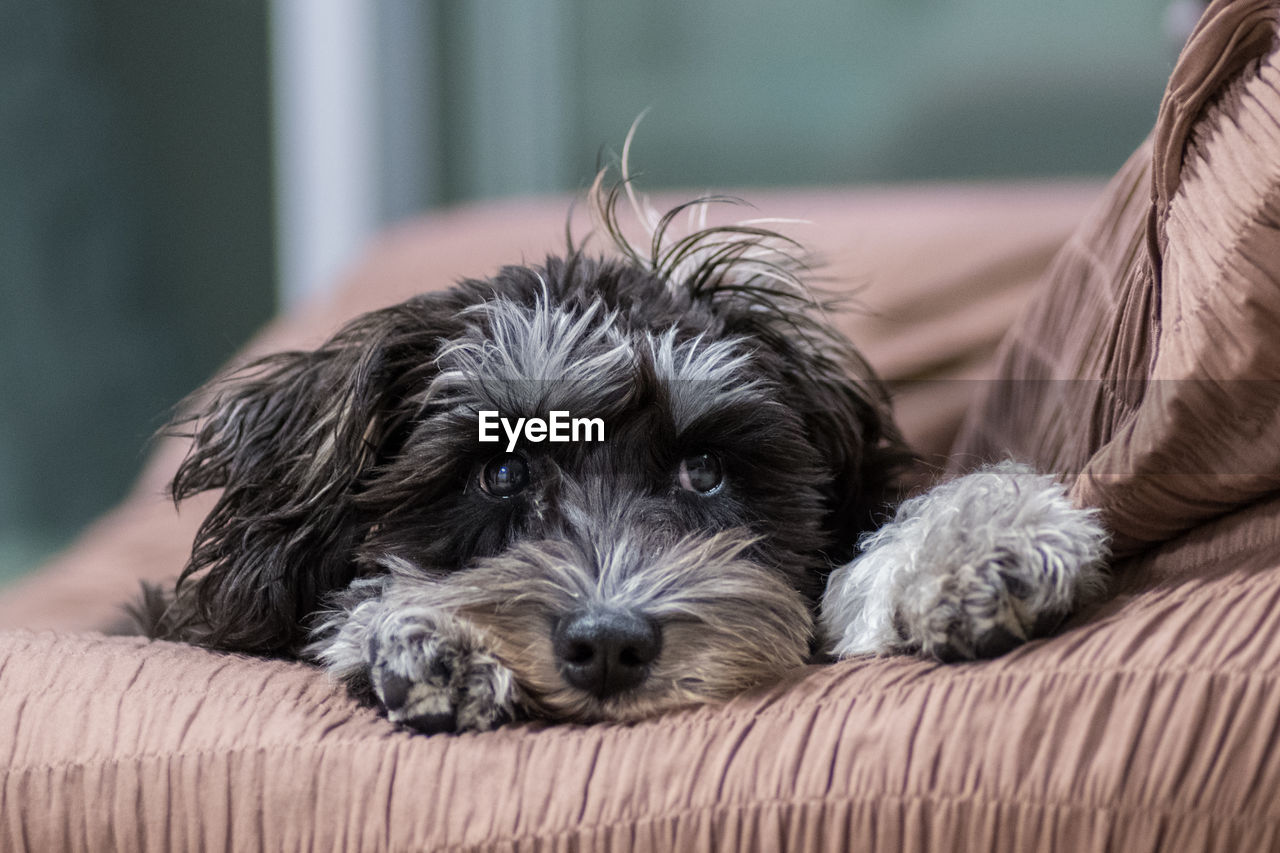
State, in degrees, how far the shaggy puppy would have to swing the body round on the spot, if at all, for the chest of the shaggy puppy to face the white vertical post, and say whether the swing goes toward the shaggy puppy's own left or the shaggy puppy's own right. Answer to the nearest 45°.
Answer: approximately 180°

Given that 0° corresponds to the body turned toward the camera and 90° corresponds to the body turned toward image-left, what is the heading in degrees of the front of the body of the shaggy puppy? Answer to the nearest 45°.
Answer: approximately 0°
